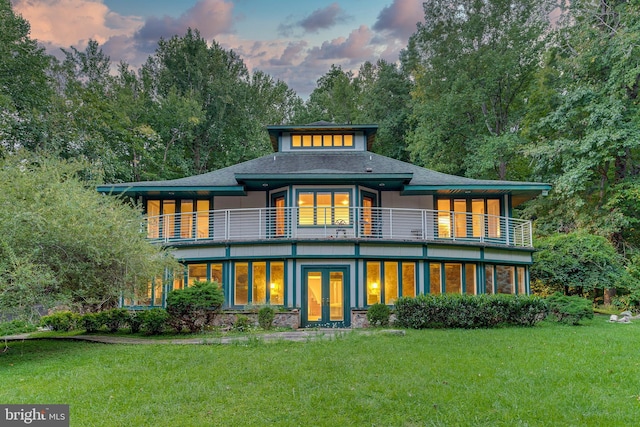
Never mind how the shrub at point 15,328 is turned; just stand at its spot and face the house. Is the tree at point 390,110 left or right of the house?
left

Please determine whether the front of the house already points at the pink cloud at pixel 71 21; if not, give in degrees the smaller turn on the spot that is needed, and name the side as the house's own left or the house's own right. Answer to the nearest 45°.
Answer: approximately 135° to the house's own right

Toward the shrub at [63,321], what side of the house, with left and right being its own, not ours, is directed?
right

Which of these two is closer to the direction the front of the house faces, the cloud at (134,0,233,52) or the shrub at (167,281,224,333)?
the shrub

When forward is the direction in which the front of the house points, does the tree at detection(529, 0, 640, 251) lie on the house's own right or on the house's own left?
on the house's own left

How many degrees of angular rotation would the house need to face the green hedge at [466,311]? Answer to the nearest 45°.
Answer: approximately 45° to its left

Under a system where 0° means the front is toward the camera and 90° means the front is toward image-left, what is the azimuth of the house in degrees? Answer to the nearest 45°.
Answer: approximately 0°

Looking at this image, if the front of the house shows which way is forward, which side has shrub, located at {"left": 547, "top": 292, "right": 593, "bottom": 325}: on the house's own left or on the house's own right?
on the house's own left

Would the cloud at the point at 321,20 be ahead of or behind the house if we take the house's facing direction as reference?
behind
